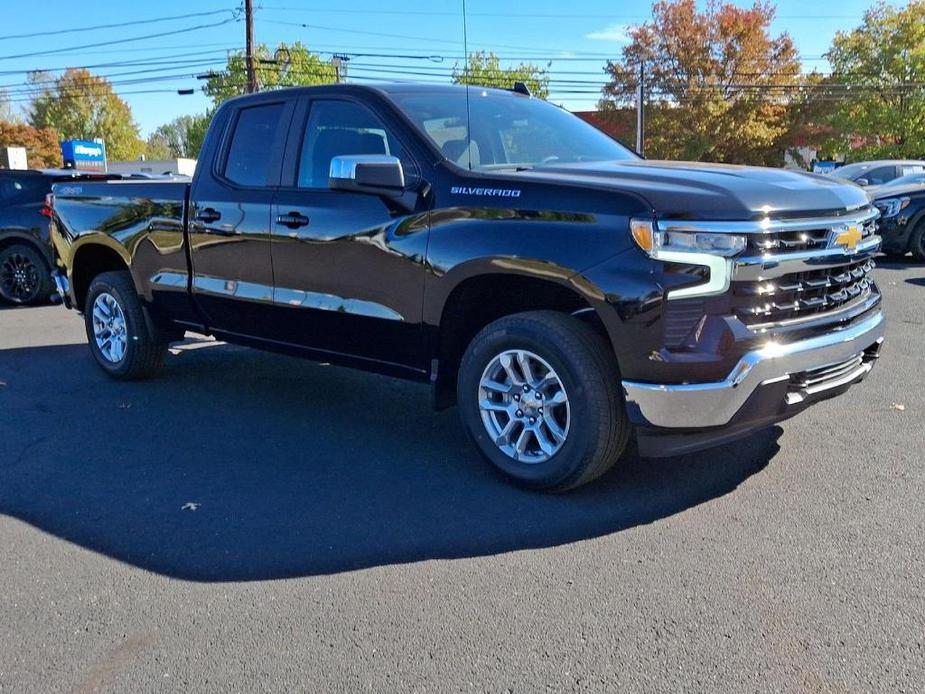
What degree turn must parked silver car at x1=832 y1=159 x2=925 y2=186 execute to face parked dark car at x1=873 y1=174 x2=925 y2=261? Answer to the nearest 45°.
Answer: approximately 45° to its left

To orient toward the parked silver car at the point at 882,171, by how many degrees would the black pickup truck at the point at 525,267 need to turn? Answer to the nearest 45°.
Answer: approximately 90° to its left

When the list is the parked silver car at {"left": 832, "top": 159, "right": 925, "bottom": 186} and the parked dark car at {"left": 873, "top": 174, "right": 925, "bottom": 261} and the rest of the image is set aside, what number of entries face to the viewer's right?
0

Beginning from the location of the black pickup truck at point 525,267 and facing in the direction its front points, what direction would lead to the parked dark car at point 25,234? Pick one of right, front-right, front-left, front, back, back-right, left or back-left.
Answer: back

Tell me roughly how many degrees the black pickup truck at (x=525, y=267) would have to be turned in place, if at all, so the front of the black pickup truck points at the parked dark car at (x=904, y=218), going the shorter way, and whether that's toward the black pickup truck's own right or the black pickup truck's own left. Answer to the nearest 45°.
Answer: approximately 90° to the black pickup truck's own left

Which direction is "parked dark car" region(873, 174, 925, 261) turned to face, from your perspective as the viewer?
facing the viewer and to the left of the viewer

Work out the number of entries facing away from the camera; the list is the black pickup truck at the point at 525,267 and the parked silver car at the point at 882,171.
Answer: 0

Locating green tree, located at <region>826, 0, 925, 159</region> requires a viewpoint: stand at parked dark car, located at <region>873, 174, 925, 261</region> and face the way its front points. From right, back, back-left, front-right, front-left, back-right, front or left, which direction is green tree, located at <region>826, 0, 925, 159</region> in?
back-right

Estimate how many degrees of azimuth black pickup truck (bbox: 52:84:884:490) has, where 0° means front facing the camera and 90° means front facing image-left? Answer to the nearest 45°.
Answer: approximately 315°

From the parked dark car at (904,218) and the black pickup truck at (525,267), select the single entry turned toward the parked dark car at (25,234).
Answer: the parked dark car at (904,218)

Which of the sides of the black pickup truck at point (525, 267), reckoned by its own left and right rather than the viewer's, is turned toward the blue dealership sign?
back

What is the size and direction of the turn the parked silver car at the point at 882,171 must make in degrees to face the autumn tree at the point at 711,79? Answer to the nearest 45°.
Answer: approximately 135° to its right
